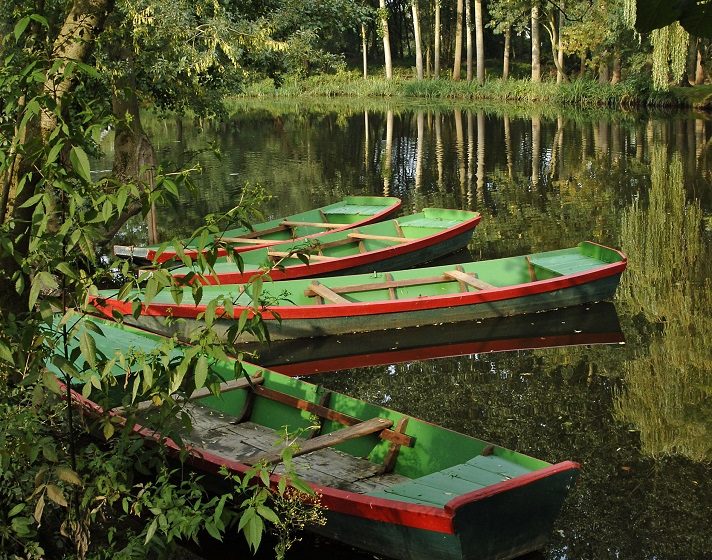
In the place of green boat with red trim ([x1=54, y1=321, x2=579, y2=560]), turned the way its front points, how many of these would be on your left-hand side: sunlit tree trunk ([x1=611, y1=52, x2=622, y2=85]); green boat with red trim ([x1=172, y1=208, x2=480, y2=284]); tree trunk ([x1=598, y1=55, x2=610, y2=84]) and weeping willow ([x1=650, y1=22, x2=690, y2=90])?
0

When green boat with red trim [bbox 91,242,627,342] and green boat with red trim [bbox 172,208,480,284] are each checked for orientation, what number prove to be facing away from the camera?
0

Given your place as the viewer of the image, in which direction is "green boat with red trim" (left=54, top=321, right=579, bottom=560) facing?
facing away from the viewer and to the left of the viewer

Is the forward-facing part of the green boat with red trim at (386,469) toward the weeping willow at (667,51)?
no

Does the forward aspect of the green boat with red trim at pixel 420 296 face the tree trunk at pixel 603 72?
no

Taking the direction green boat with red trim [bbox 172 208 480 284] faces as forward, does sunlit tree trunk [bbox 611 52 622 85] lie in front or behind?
behind

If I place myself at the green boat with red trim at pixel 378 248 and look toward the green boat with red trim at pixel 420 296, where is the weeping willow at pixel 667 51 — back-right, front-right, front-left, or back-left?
back-left

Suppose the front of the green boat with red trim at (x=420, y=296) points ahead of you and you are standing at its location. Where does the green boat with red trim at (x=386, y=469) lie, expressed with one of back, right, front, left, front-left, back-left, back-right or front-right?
left

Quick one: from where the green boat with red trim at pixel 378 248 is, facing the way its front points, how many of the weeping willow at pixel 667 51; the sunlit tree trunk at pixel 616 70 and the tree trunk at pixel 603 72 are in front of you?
0

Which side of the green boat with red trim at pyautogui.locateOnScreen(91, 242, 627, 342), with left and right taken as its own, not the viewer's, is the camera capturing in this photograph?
left

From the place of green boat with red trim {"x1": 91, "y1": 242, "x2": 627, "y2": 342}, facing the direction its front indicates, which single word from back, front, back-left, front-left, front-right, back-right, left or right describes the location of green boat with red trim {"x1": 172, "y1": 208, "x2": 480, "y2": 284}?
right

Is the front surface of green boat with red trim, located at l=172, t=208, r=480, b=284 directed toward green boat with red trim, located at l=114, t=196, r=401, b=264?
no
